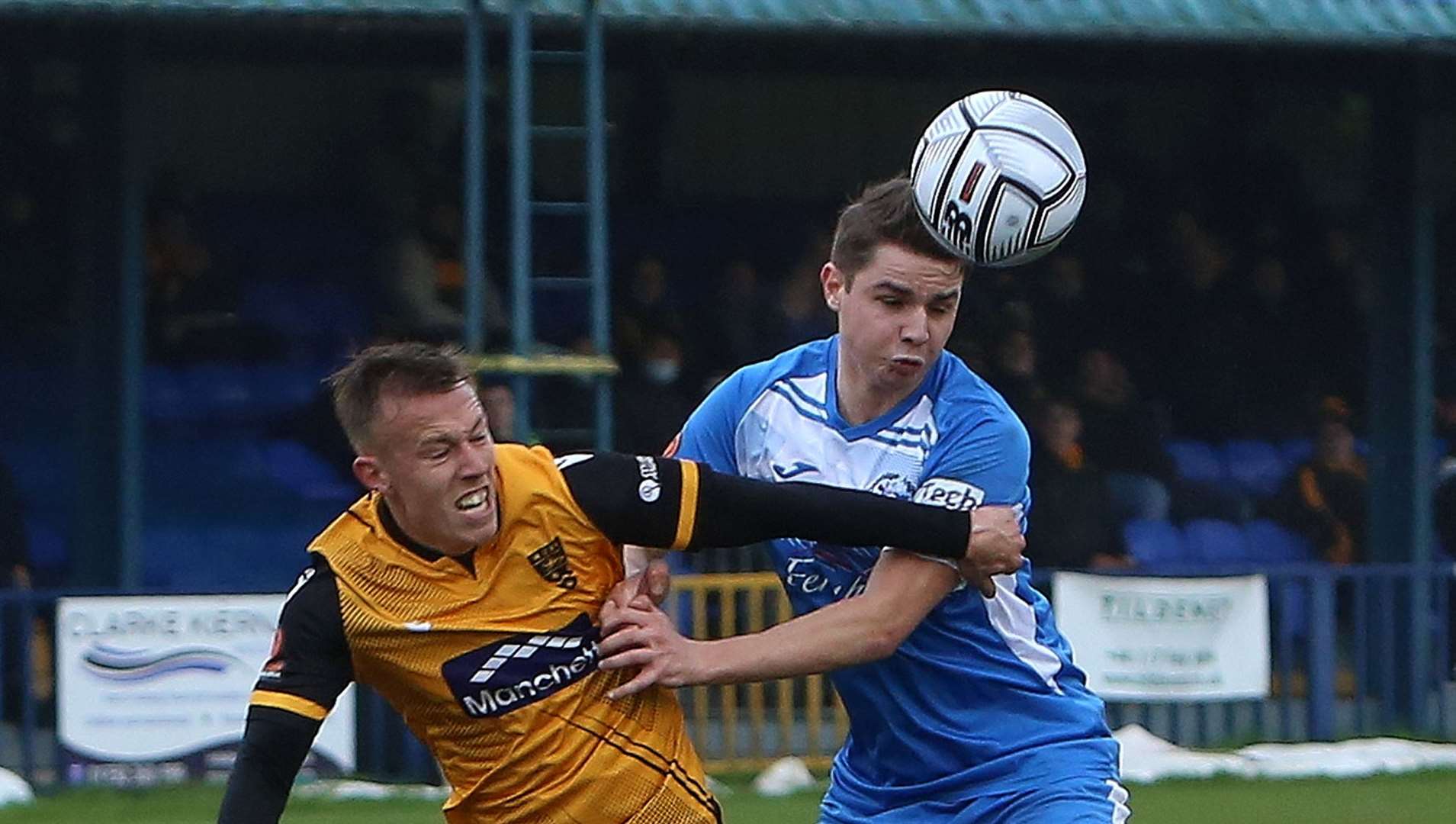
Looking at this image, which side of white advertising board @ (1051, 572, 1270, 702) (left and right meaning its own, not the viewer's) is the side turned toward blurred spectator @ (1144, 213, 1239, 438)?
back

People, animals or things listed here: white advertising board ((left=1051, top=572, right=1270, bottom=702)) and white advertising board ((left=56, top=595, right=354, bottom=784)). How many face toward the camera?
2

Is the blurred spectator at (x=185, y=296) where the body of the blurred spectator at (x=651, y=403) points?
no

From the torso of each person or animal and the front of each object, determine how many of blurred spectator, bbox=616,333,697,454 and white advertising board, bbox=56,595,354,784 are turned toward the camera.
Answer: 2

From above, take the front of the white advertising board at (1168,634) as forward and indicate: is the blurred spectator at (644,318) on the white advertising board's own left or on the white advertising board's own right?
on the white advertising board's own right

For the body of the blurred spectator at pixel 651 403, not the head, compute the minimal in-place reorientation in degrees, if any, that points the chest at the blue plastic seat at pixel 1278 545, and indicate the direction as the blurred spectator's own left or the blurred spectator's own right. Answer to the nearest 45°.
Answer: approximately 90° to the blurred spectator's own left

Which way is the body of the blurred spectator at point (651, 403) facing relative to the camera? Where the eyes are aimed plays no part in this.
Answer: toward the camera

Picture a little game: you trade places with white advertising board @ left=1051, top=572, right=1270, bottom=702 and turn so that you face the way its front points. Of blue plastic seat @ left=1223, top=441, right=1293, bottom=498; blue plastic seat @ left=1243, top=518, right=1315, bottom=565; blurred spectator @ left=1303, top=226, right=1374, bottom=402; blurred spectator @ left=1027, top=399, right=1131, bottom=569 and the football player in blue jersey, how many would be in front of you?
1

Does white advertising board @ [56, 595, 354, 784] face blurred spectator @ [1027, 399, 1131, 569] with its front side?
no

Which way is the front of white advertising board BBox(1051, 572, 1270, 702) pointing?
toward the camera

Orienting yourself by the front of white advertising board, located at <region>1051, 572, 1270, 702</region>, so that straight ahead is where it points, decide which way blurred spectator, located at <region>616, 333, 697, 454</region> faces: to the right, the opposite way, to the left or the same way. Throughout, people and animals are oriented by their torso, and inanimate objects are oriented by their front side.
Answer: the same way

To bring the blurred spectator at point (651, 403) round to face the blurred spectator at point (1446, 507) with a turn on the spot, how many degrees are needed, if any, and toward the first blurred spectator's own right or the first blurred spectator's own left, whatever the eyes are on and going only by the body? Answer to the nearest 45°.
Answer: approximately 90° to the first blurred spectator's own left

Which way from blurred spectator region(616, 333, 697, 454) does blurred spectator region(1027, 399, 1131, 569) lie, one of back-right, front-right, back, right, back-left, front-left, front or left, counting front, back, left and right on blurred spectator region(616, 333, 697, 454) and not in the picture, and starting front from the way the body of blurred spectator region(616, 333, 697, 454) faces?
left

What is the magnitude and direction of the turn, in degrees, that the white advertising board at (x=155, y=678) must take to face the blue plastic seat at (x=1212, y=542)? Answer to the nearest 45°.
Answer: approximately 90° to its left

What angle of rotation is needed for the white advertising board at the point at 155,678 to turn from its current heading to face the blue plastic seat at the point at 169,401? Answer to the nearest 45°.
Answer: approximately 180°

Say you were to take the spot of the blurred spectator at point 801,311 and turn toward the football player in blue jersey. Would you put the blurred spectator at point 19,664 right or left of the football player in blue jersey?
right

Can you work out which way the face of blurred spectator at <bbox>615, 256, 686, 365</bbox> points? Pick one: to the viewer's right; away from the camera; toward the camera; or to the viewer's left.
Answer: toward the camera

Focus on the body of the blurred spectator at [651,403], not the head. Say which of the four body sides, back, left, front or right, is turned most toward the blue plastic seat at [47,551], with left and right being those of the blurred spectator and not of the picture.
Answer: right
